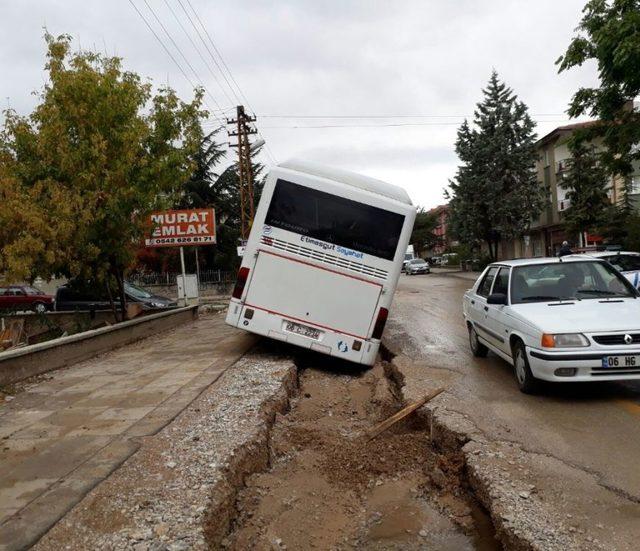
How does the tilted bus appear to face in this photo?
away from the camera

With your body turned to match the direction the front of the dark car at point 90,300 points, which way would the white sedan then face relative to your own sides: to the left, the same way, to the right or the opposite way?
to the right

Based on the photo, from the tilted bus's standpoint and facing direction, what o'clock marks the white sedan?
The white sedan is roughly at 4 o'clock from the tilted bus.

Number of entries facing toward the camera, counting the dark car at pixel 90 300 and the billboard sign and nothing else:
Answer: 1

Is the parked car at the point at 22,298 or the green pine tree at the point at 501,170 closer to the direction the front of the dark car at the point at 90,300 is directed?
the green pine tree

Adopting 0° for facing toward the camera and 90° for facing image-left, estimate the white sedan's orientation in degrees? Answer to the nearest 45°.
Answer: approximately 315°

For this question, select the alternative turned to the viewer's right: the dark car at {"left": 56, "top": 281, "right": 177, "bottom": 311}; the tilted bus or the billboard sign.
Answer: the dark car

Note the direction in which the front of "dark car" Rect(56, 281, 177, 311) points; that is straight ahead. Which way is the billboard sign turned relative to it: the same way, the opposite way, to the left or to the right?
to the right

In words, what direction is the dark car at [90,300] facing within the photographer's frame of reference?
facing to the right of the viewer

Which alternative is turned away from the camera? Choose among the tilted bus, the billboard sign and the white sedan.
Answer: the tilted bus

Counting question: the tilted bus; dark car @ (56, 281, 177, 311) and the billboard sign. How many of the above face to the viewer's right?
1

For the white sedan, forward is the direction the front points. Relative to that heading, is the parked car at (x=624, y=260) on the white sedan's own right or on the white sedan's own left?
on the white sedan's own left

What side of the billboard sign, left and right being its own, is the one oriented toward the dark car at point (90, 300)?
right
